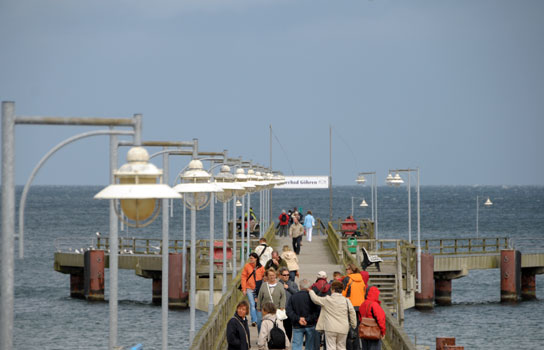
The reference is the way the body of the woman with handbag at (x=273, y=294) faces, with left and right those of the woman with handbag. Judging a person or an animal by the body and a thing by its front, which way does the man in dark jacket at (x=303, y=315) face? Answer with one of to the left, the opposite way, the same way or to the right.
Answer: the opposite way

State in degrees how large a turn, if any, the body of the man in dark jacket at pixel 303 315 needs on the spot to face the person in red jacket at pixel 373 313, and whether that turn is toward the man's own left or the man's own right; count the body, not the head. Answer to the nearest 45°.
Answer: approximately 135° to the man's own right

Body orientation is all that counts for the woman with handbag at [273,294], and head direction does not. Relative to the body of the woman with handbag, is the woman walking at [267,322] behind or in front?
in front

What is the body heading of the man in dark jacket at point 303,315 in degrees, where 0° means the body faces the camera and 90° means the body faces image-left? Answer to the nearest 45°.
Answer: approximately 180°

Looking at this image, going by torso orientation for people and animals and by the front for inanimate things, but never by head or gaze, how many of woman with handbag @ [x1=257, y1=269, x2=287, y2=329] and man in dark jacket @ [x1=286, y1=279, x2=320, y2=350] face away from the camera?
1

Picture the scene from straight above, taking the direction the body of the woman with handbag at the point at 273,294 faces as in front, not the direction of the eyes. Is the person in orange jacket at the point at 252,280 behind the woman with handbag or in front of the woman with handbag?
behind

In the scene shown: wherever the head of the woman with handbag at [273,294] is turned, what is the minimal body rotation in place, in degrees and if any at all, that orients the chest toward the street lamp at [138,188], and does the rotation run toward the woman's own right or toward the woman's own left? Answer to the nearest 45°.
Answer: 0° — they already face it

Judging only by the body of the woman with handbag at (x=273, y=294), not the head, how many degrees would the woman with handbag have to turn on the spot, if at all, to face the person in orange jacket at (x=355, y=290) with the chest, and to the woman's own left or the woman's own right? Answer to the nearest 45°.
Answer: approximately 45° to the woman's own left

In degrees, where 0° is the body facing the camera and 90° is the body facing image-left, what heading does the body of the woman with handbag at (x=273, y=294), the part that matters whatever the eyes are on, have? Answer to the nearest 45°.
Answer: approximately 0°
